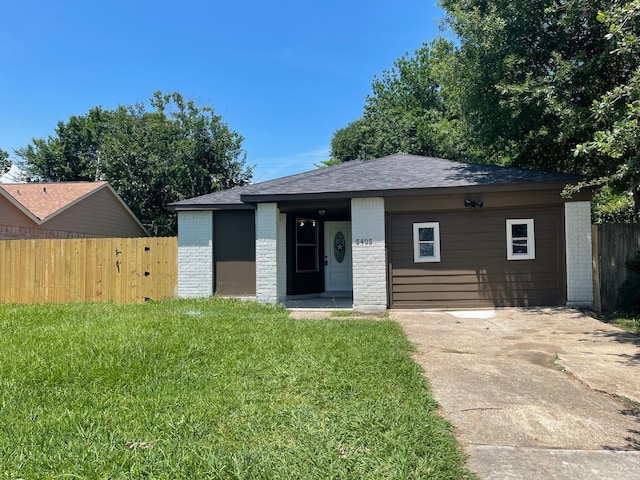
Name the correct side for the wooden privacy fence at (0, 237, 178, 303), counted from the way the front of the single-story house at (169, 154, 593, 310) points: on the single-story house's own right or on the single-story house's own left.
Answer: on the single-story house's own right

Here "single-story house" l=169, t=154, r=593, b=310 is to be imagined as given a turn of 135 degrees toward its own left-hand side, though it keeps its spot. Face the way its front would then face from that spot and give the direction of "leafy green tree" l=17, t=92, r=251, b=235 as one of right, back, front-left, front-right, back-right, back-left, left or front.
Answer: left

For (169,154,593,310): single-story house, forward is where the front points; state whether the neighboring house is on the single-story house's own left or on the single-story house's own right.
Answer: on the single-story house's own right

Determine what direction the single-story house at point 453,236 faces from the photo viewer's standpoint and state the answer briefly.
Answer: facing the viewer

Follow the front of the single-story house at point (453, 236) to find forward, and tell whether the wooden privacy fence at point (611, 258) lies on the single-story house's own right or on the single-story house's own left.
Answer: on the single-story house's own left

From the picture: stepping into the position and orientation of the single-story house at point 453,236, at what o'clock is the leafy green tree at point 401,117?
The leafy green tree is roughly at 6 o'clock from the single-story house.
